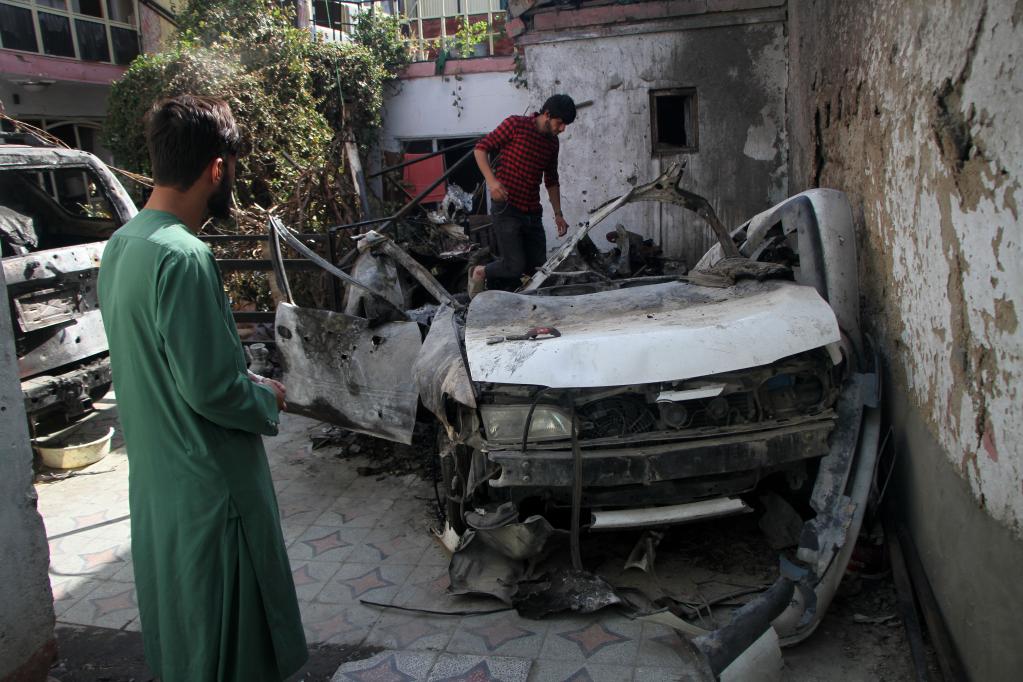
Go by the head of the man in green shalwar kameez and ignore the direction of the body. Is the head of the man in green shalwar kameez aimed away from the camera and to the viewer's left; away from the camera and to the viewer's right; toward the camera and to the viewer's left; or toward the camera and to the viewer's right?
away from the camera and to the viewer's right

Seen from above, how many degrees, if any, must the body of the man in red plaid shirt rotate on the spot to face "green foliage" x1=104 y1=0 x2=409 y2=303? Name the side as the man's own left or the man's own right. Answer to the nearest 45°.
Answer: approximately 180°

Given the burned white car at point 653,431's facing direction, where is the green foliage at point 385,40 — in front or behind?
behind

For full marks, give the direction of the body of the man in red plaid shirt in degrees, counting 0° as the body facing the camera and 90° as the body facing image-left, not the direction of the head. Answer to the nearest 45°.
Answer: approximately 315°

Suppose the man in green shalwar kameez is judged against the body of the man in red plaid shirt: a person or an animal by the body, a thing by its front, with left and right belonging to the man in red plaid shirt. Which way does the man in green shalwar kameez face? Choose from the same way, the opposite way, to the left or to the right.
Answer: to the left

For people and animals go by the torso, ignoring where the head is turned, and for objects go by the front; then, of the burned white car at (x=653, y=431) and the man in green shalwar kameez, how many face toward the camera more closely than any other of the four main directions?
1

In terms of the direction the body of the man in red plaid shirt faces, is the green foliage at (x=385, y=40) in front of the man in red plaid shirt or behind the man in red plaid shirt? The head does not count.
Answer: behind

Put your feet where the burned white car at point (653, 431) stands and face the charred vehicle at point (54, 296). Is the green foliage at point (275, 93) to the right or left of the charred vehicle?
right

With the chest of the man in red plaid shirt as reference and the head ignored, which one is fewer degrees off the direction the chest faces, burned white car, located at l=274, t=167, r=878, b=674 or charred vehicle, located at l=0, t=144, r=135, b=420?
the burned white car

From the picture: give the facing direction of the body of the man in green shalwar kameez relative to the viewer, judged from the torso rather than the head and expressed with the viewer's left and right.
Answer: facing away from the viewer and to the right of the viewer
